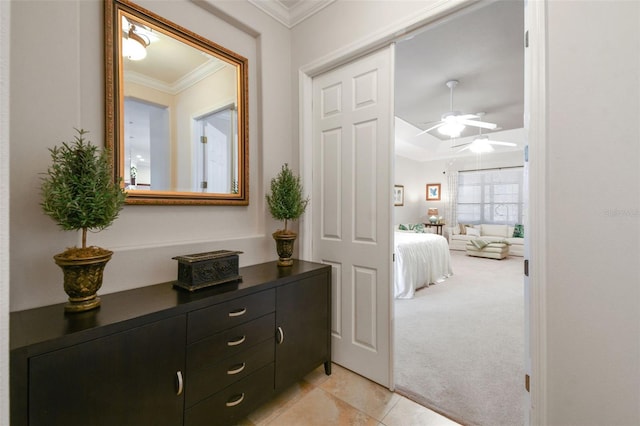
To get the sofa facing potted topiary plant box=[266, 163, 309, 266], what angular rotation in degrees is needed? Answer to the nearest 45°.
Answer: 0° — it already faces it

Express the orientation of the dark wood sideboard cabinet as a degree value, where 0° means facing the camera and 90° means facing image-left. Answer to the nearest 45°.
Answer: approximately 315°

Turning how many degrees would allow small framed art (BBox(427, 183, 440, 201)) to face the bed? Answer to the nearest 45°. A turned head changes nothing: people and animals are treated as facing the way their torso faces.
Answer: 0° — it already faces it

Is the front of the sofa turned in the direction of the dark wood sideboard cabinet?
yes

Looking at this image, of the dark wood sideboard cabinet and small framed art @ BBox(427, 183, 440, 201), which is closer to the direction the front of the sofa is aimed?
the dark wood sideboard cabinet

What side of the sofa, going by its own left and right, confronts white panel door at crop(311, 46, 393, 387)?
front

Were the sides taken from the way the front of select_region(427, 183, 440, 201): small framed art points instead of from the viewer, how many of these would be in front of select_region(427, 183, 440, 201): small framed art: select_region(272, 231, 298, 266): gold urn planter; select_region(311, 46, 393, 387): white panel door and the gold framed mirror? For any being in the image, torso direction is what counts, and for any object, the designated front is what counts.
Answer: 3

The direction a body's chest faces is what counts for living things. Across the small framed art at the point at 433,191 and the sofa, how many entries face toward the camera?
2

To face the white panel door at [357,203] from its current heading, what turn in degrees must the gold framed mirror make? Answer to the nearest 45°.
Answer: approximately 45° to its left
